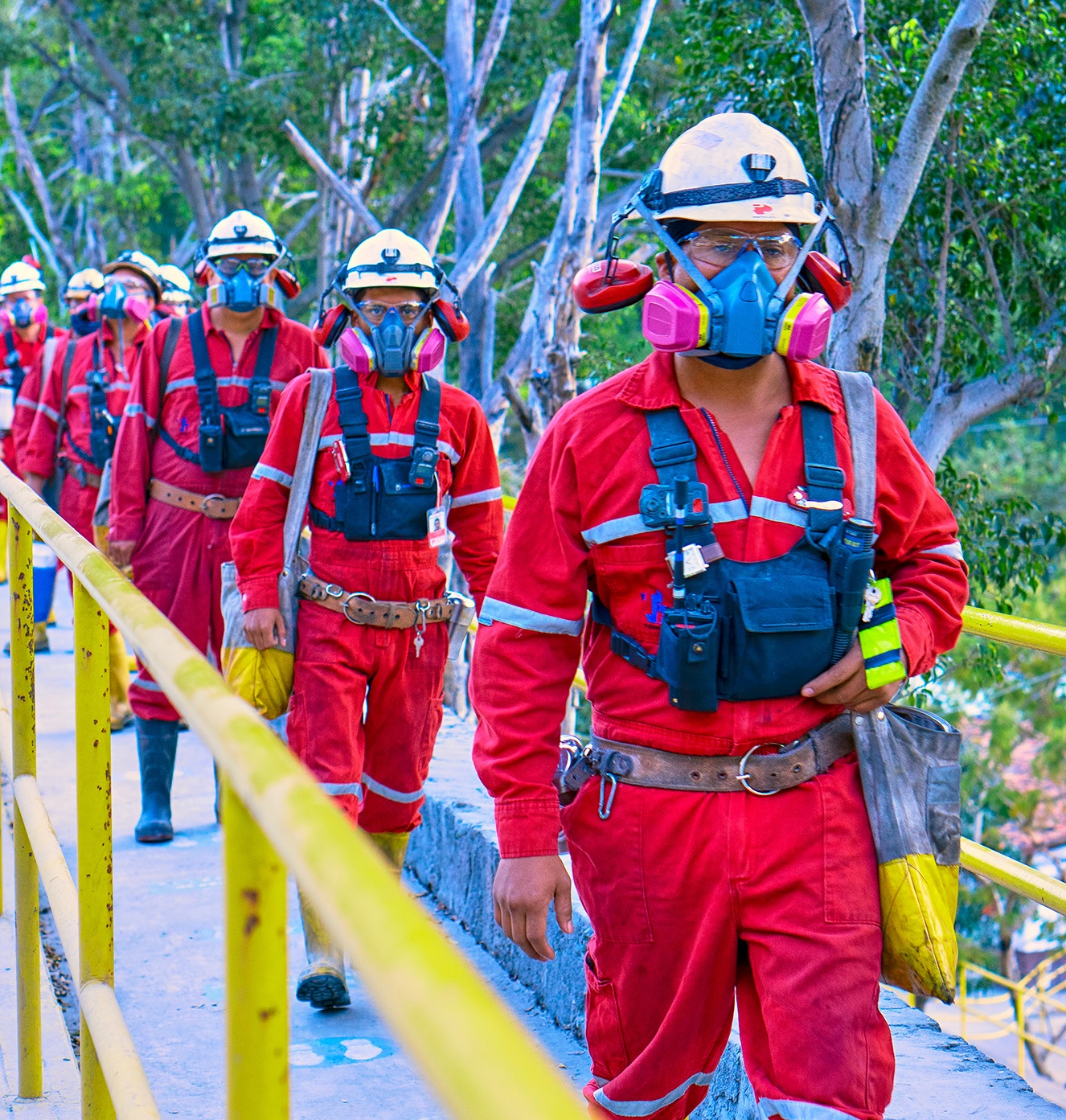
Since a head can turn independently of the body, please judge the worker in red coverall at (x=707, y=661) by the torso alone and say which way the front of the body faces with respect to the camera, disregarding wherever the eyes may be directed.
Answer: toward the camera

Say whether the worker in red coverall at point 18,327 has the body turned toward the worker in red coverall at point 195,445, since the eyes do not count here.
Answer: yes

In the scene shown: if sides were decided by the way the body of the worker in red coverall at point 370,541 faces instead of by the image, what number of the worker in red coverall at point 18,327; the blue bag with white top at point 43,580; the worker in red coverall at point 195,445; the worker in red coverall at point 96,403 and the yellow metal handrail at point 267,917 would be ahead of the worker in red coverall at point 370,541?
1

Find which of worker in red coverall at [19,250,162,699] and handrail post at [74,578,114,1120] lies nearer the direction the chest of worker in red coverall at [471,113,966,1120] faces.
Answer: the handrail post

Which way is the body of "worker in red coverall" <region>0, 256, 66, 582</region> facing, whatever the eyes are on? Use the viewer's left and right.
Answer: facing the viewer

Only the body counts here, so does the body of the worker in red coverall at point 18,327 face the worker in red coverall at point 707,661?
yes

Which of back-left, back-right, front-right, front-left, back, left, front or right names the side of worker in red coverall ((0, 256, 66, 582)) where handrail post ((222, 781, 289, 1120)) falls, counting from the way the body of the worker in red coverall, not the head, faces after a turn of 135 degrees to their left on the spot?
back-right

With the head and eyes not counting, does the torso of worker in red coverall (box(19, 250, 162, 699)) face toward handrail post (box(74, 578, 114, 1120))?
yes

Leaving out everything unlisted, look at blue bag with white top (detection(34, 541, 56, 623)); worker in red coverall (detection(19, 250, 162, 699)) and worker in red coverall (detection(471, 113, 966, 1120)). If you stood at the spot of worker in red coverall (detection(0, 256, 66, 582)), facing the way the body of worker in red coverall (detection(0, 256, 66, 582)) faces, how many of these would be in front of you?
3

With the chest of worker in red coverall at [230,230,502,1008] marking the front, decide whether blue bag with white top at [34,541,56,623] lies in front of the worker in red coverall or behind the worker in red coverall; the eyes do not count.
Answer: behind

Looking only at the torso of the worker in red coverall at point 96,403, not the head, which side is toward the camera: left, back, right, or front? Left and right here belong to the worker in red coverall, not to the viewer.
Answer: front
